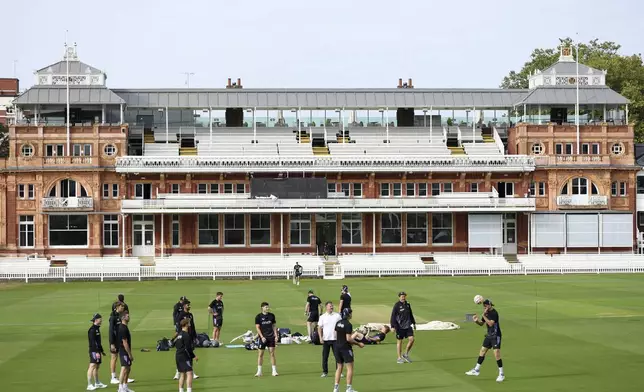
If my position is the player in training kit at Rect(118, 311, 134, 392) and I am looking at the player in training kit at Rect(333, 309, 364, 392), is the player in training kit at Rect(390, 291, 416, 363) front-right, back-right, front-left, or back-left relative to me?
front-left

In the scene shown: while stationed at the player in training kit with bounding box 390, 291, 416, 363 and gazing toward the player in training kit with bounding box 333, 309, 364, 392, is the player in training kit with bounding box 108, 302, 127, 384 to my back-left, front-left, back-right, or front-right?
front-right

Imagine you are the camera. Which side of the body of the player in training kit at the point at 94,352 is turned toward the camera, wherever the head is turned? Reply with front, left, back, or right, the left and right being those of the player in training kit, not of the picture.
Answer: right

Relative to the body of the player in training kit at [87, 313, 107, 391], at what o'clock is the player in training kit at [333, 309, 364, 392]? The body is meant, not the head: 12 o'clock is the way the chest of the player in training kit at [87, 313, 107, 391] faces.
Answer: the player in training kit at [333, 309, 364, 392] is roughly at 1 o'clock from the player in training kit at [87, 313, 107, 391].

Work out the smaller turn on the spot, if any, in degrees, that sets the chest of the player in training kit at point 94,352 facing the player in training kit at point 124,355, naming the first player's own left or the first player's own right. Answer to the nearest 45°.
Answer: approximately 45° to the first player's own right

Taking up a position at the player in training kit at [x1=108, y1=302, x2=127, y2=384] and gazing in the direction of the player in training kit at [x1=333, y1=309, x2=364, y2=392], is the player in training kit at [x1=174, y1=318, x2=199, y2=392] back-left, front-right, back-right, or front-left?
front-right

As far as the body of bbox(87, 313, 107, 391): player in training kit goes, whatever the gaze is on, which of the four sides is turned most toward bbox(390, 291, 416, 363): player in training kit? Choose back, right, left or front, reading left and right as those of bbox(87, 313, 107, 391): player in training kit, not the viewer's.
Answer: front

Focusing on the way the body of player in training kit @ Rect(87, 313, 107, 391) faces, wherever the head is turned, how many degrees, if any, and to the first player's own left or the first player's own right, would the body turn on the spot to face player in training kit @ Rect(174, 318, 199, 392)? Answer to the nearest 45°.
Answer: approximately 45° to the first player's own right

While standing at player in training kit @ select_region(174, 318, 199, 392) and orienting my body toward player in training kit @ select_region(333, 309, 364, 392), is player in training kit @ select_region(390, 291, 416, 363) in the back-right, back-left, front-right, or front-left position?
front-left
